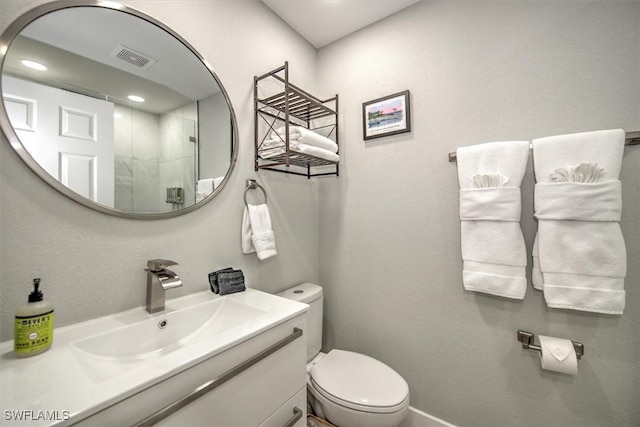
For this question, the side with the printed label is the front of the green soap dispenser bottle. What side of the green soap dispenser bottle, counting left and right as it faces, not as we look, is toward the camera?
front

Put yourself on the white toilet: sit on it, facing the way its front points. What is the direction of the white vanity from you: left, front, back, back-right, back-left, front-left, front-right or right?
right

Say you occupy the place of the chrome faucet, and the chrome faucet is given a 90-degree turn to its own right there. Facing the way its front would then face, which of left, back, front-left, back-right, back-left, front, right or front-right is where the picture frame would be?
back-left

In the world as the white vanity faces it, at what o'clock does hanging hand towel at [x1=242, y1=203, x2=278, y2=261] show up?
The hanging hand towel is roughly at 9 o'clock from the white vanity.

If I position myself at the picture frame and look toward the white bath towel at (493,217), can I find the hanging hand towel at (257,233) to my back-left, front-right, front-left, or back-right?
back-right

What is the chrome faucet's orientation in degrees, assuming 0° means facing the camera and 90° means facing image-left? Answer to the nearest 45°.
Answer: approximately 315°

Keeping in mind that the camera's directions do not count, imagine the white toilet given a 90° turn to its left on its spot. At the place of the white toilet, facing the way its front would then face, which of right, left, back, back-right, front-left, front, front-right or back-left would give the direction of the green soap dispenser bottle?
back

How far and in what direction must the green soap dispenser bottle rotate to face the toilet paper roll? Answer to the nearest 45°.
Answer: approximately 45° to its left

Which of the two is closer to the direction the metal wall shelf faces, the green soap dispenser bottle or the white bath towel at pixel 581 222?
the white bath towel

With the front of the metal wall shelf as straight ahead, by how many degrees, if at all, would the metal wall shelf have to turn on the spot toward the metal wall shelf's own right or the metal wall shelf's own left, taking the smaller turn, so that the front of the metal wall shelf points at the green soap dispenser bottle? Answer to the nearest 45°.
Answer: approximately 90° to the metal wall shelf's own right

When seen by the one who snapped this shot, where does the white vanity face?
facing the viewer and to the right of the viewer
